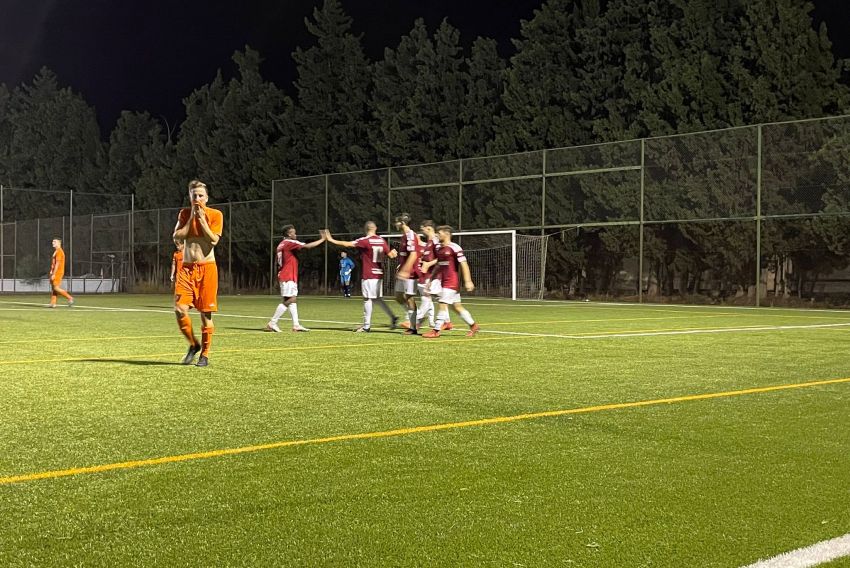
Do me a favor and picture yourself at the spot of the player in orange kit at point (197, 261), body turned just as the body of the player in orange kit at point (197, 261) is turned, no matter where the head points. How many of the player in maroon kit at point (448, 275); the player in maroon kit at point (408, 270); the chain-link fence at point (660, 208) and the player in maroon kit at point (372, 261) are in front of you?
0

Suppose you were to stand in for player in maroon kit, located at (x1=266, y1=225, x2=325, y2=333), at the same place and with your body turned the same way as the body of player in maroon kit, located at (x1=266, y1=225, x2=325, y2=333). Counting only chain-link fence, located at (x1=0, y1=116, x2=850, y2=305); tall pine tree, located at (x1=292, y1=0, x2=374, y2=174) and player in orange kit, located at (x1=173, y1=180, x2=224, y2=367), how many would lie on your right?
1

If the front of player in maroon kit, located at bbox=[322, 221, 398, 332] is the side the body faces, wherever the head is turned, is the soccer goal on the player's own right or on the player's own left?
on the player's own right

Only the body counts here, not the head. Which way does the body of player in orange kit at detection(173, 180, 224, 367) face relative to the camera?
toward the camera

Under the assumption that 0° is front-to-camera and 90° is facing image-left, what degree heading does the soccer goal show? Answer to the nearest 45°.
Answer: approximately 45°

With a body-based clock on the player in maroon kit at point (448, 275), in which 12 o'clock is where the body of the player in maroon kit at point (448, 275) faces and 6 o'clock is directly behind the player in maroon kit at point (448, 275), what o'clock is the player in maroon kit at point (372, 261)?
the player in maroon kit at point (372, 261) is roughly at 3 o'clock from the player in maroon kit at point (448, 275).

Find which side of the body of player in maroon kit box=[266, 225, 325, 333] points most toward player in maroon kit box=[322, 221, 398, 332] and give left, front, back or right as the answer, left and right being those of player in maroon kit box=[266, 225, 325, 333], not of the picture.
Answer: front

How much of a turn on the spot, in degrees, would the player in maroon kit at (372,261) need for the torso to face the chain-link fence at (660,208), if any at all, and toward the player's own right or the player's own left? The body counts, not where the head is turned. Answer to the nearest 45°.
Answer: approximately 90° to the player's own right

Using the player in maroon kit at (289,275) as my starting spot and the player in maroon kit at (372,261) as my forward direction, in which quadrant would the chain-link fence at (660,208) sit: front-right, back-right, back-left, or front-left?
front-left

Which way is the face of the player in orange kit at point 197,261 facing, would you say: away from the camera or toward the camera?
toward the camera

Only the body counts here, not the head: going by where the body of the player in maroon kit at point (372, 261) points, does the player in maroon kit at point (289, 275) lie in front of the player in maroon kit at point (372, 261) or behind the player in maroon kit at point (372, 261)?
in front

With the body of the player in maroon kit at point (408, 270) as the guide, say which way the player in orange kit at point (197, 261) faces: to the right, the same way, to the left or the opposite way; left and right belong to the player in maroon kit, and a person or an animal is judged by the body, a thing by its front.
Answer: to the left

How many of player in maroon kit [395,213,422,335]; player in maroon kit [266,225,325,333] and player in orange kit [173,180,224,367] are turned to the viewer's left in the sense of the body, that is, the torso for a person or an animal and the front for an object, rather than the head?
1

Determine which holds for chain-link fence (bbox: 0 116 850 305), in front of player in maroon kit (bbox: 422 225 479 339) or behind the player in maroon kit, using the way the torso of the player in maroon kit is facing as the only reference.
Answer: behind

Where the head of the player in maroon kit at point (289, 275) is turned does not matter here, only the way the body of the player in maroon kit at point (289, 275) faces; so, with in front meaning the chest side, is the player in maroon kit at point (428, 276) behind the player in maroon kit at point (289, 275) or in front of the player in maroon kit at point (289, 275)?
in front

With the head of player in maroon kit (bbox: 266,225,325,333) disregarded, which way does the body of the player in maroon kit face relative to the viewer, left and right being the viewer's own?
facing to the right of the viewer

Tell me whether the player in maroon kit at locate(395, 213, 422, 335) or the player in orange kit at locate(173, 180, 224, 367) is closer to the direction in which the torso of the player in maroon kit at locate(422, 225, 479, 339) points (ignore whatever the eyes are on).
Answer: the player in orange kit
